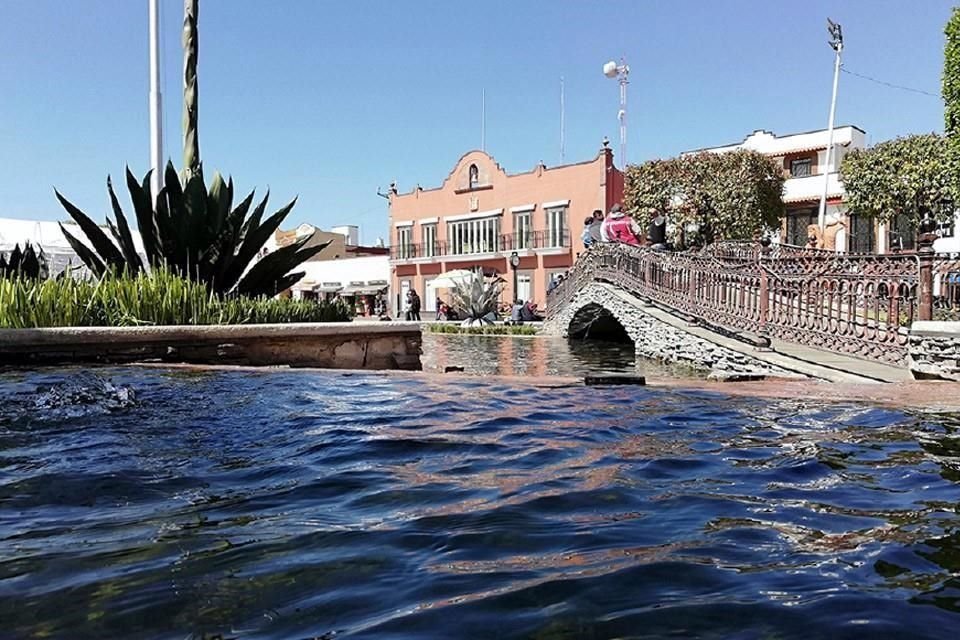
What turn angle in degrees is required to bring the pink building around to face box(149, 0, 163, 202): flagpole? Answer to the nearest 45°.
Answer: approximately 45° to its left

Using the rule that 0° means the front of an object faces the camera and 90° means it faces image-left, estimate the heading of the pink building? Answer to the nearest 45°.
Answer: approximately 45°

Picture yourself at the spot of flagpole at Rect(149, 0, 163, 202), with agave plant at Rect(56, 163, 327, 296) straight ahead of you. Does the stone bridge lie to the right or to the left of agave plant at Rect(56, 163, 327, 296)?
left

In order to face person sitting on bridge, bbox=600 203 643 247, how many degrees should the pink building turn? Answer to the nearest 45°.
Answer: approximately 45° to its left

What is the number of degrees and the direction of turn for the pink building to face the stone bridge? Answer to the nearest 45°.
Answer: approximately 45° to its left

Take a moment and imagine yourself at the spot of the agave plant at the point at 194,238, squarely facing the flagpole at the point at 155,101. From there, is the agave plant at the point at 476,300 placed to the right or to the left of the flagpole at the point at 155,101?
right

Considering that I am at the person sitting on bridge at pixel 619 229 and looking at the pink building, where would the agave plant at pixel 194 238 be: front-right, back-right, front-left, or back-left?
back-left
